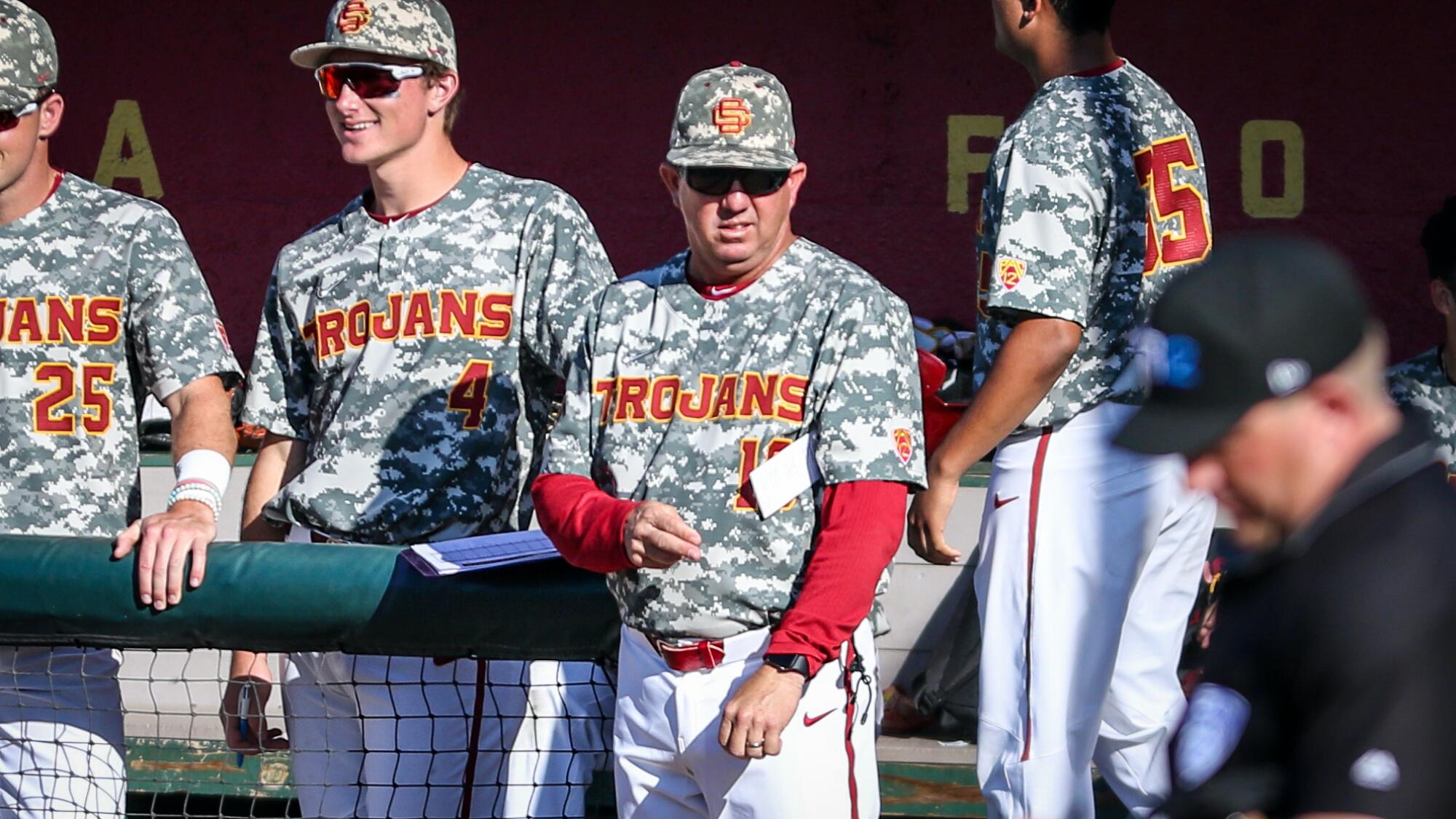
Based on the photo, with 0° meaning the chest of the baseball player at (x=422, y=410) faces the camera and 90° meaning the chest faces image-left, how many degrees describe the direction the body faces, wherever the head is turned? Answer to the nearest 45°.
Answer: approximately 45°

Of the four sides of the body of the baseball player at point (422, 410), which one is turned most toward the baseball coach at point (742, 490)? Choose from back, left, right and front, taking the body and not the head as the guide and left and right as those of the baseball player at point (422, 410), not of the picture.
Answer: left

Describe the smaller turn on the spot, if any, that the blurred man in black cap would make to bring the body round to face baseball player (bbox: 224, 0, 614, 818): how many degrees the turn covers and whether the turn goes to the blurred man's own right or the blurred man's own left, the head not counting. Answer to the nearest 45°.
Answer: approximately 45° to the blurred man's own right

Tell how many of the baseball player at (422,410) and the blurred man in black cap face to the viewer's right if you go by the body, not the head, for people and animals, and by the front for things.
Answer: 0

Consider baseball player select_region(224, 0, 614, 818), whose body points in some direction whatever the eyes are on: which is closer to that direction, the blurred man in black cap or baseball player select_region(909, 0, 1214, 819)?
the blurred man in black cap

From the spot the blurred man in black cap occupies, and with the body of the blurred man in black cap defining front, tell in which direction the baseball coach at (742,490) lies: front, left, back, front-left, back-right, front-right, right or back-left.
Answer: front-right

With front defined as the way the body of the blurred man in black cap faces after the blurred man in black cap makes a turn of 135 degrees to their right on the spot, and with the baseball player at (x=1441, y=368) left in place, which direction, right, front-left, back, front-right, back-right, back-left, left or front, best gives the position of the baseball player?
front-left

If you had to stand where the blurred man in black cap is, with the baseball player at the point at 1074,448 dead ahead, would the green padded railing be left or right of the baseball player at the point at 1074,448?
left

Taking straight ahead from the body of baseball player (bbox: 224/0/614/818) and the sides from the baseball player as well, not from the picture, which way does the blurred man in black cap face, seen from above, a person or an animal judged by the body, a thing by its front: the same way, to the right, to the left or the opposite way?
to the right

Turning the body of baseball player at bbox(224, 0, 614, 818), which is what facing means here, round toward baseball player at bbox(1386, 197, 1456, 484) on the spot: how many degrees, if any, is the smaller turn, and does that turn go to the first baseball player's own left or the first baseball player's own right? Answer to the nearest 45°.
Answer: approximately 135° to the first baseball player's own left

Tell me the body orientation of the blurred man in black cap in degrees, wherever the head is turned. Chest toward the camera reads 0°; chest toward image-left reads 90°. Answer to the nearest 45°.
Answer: approximately 90°
